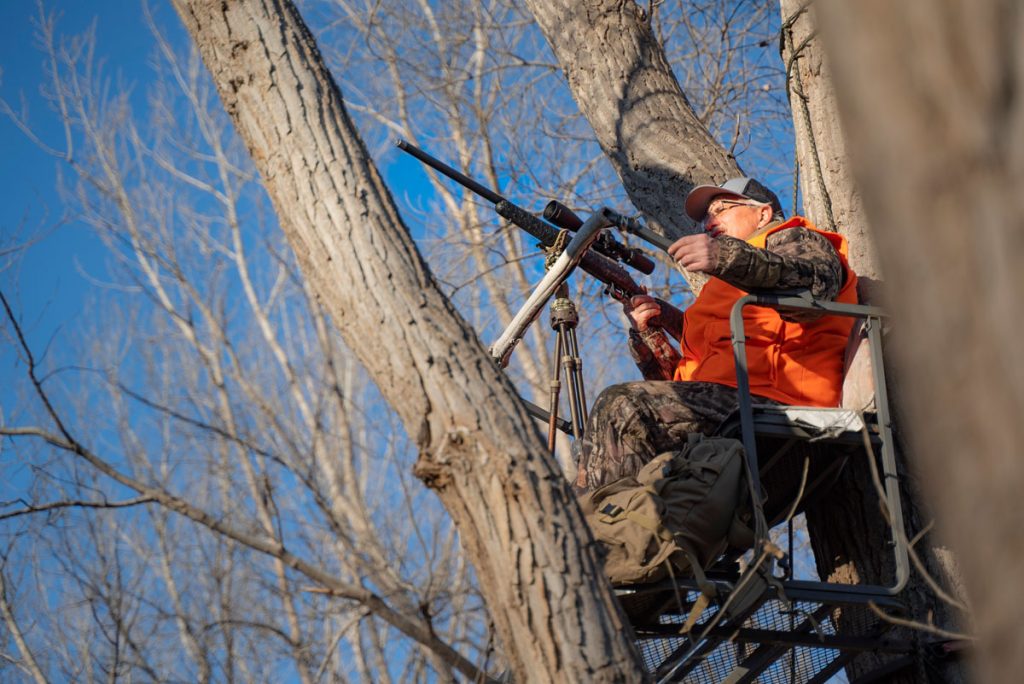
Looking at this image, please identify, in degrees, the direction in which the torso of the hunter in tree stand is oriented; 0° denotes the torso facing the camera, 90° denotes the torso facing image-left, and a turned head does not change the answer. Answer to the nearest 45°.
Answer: approximately 90°

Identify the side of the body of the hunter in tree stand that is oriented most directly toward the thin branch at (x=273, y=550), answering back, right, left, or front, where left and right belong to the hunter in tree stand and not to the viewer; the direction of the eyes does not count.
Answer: front

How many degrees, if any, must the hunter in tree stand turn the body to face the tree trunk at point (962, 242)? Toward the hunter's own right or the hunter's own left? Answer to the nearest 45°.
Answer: approximately 90° to the hunter's own left
